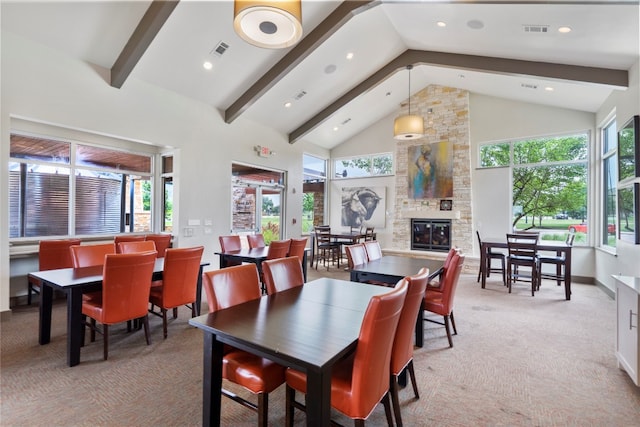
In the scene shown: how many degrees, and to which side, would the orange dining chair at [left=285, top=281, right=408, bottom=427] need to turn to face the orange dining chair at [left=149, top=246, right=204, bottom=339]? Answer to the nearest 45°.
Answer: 0° — it already faces it

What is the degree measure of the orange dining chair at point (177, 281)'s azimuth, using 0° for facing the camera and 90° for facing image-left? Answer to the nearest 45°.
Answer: approximately 135°

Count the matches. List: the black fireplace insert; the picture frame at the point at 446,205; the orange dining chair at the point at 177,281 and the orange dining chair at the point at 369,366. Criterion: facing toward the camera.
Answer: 2

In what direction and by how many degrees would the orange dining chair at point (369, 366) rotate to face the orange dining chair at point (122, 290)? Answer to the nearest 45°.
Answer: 0° — it already faces it

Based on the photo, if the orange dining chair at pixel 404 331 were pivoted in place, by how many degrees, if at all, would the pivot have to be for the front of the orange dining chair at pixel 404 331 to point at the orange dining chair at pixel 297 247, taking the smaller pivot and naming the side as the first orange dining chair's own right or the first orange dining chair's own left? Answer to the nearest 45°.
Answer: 0° — it already faces it

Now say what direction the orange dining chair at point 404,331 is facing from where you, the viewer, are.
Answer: facing away from the viewer and to the left of the viewer

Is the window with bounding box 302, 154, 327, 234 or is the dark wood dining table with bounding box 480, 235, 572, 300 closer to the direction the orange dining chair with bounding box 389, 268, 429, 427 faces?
the window
